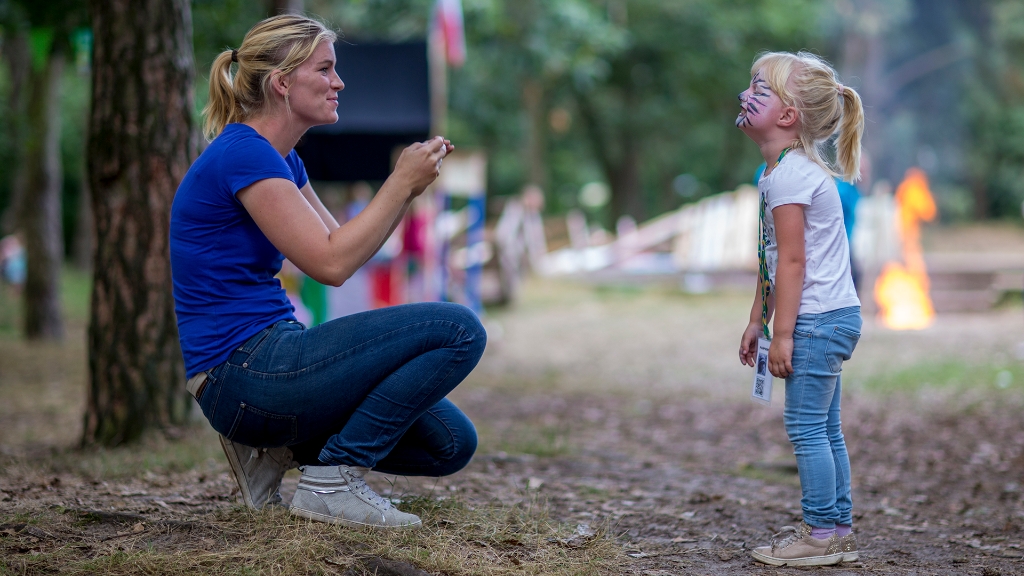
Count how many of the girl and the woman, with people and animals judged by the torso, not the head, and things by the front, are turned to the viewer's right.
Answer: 1

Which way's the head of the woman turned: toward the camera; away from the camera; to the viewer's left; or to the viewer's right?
to the viewer's right

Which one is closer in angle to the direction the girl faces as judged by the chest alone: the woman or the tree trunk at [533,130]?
the woman

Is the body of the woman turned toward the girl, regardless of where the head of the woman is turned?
yes

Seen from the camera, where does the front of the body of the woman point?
to the viewer's right

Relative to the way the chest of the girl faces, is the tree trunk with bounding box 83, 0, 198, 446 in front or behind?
in front

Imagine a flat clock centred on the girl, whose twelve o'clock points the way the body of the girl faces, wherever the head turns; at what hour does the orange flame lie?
The orange flame is roughly at 3 o'clock from the girl.

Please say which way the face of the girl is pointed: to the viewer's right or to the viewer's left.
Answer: to the viewer's left

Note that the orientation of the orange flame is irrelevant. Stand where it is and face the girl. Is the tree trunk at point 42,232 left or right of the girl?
right

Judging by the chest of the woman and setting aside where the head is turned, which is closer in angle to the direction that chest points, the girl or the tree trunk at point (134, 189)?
the girl

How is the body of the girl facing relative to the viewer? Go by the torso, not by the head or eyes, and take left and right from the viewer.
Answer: facing to the left of the viewer

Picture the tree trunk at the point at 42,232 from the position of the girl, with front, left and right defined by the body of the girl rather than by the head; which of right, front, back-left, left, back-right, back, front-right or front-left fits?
front-right
